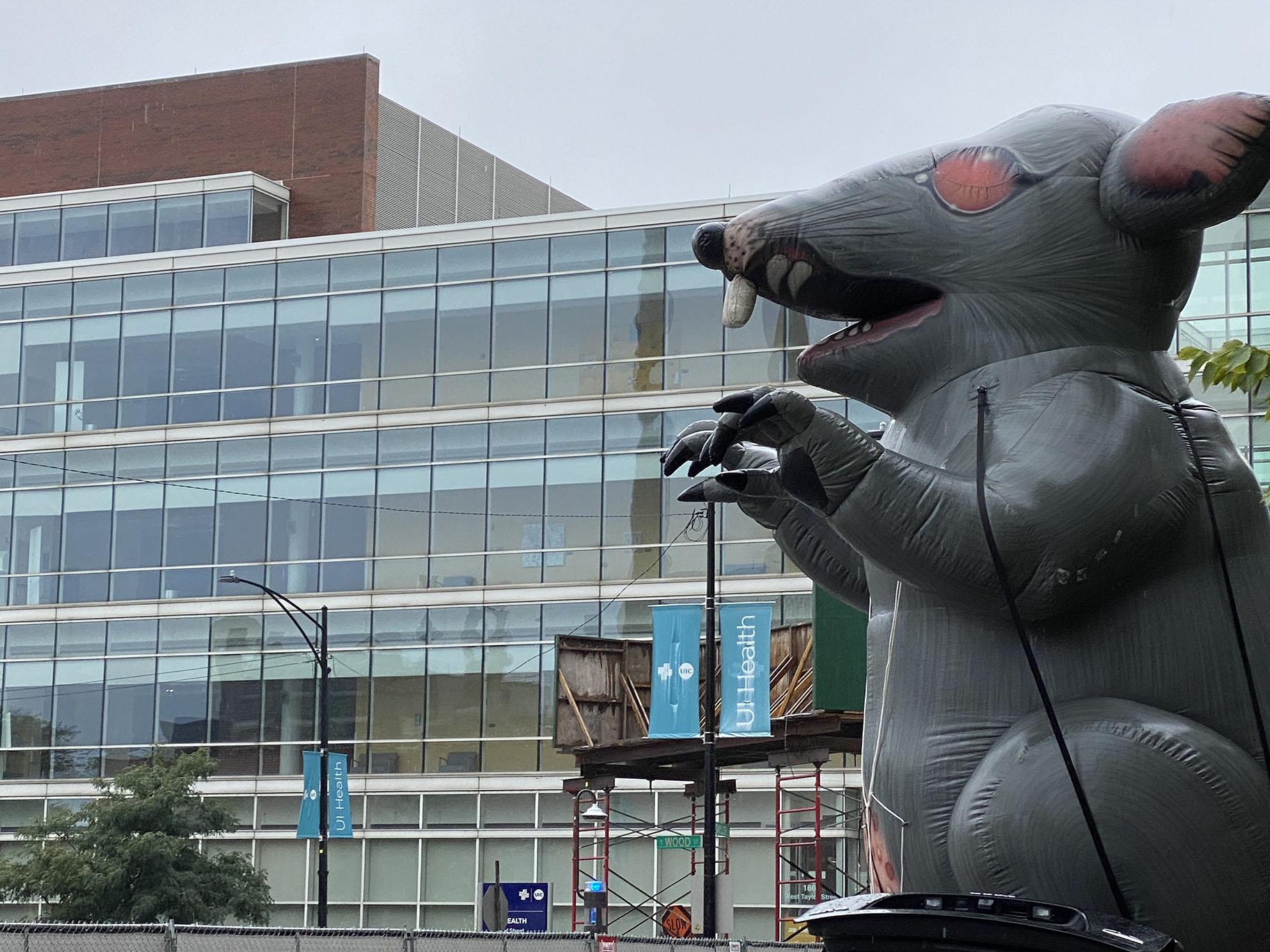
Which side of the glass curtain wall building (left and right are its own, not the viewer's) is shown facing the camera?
front

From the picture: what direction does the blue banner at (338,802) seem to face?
toward the camera

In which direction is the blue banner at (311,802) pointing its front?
toward the camera

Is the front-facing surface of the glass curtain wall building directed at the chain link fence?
yes

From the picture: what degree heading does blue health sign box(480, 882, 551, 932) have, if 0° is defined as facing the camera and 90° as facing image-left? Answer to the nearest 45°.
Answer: approximately 0°

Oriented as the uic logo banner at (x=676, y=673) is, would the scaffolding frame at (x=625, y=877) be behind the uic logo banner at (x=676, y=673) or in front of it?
behind

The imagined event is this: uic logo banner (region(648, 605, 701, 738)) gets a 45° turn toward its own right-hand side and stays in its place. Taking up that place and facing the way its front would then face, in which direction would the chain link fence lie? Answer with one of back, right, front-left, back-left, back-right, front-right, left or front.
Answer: front-left

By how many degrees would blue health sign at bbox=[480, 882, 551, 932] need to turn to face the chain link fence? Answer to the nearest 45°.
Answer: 0° — it already faces it

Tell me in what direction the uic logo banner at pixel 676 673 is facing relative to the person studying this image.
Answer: facing the viewer

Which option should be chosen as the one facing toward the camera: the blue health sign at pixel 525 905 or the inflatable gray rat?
the blue health sign
